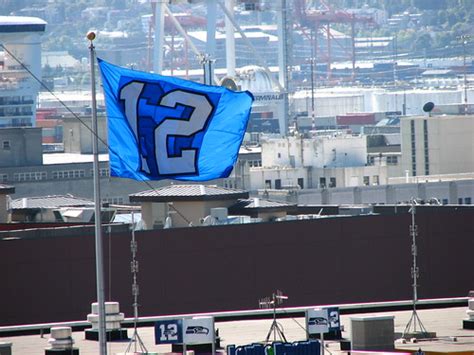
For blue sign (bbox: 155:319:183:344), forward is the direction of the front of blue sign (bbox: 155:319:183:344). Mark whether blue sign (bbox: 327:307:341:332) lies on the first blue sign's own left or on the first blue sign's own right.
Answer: on the first blue sign's own left

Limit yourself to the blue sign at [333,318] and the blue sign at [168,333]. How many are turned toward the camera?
2

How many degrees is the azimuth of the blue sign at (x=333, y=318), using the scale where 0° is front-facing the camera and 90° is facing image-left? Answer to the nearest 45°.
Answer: approximately 0°

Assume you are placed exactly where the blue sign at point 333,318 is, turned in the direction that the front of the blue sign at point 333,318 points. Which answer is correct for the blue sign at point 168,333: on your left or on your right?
on your right

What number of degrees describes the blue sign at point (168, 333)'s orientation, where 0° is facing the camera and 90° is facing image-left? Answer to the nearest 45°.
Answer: approximately 0°

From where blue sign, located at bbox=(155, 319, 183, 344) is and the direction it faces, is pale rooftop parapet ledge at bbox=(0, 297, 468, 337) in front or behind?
behind

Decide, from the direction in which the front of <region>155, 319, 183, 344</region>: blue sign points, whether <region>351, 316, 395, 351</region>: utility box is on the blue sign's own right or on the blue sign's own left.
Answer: on the blue sign's own left
